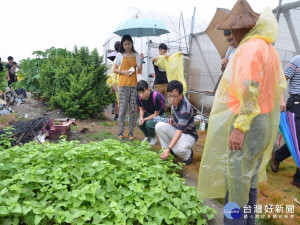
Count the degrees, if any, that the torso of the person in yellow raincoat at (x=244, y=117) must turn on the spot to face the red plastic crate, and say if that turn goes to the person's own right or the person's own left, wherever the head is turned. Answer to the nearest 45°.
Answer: approximately 45° to the person's own right

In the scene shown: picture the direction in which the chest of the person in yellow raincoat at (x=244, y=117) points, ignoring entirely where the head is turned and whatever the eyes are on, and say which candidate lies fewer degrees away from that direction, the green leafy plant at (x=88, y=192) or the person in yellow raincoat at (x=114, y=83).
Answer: the green leafy plant

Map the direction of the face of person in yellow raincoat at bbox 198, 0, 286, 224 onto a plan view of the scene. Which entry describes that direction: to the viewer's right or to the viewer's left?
to the viewer's left

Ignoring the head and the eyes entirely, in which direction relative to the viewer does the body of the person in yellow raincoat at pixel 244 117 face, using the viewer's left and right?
facing to the left of the viewer

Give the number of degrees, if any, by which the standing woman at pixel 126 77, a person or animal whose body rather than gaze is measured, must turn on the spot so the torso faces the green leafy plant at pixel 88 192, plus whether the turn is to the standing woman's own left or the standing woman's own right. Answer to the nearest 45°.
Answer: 0° — they already face it

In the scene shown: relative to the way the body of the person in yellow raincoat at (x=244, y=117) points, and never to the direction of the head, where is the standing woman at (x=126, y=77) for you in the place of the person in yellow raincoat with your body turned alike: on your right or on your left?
on your right

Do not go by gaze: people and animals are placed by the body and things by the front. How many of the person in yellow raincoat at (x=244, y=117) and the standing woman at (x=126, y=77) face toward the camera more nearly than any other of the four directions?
1

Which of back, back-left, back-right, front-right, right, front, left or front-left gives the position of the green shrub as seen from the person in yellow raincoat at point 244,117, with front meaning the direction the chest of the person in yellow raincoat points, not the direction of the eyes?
front-right

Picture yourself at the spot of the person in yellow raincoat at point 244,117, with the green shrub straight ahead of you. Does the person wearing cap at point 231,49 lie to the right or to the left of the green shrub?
right

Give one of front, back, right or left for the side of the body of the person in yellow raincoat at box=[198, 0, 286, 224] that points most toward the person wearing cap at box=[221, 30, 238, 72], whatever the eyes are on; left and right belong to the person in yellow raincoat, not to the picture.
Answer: right
